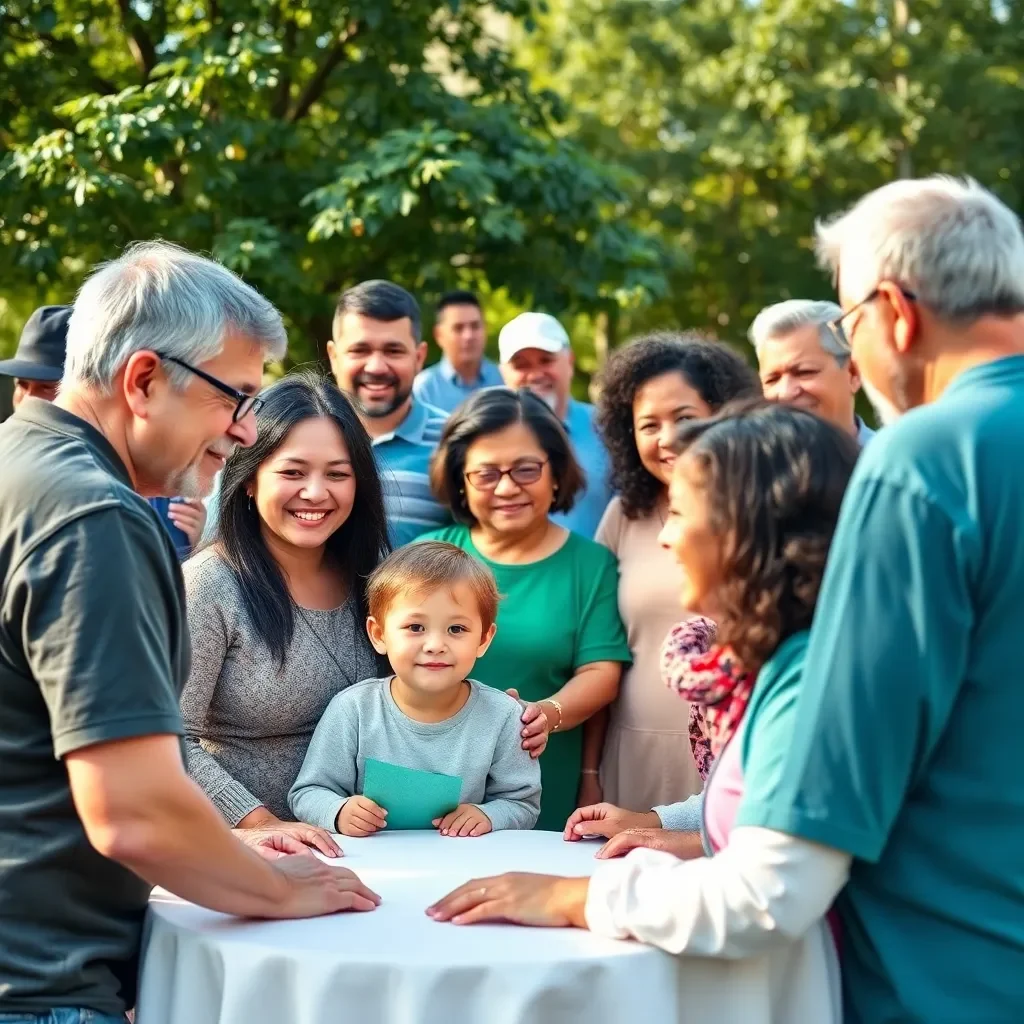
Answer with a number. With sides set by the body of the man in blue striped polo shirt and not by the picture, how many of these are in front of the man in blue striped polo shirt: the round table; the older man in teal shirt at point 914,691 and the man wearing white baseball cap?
2

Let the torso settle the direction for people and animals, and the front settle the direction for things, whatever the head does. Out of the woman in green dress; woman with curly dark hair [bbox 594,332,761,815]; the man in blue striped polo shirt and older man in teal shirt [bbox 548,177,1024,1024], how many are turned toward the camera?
3

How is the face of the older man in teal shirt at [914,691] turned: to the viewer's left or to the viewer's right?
to the viewer's left

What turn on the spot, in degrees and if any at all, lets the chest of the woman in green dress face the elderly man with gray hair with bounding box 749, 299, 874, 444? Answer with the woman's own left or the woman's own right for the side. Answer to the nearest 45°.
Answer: approximately 135° to the woman's own left

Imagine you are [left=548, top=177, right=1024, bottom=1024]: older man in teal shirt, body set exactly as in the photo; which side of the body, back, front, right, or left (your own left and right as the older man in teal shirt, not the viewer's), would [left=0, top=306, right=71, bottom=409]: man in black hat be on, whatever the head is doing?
front

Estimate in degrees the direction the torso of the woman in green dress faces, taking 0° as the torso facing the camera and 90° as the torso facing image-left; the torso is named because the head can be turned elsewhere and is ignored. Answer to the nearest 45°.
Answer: approximately 0°

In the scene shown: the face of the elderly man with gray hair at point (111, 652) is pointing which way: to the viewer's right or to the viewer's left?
to the viewer's right

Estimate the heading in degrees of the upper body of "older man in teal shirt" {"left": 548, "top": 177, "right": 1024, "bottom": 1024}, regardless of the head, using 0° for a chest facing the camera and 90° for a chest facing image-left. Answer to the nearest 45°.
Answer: approximately 135°

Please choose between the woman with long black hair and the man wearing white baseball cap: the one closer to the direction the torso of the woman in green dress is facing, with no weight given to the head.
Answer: the woman with long black hair

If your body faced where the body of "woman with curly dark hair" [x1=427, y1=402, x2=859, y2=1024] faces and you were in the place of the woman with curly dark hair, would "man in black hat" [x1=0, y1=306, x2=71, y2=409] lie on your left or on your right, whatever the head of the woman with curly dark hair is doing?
on your right

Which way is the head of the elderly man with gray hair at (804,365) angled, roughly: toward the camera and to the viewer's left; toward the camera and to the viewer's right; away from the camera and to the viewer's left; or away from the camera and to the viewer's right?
toward the camera and to the viewer's left

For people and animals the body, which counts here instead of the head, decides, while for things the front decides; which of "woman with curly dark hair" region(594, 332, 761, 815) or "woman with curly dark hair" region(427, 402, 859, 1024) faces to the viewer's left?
"woman with curly dark hair" region(427, 402, 859, 1024)
